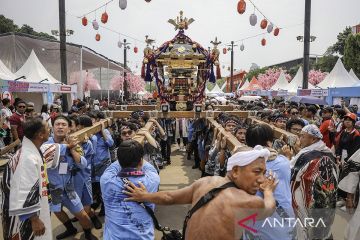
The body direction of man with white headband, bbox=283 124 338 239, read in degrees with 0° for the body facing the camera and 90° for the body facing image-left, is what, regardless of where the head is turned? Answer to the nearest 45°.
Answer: approximately 135°

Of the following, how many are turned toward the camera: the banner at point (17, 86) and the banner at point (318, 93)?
2

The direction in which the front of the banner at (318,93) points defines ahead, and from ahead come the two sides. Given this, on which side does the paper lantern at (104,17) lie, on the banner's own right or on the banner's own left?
on the banner's own right

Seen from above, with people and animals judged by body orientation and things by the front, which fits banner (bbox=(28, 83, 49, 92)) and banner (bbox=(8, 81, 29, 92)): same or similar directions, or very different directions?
same or similar directions

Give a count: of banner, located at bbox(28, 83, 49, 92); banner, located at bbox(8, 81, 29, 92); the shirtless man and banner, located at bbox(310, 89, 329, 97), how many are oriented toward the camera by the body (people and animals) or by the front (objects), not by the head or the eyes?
3

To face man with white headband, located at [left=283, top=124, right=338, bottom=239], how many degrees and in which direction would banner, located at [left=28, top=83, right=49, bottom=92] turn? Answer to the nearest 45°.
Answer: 0° — it already faces them

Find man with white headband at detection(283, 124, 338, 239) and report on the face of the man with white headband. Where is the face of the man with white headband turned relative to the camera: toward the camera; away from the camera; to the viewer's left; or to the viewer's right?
to the viewer's left

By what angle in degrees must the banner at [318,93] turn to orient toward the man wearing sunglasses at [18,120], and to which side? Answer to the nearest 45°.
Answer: approximately 45° to its right

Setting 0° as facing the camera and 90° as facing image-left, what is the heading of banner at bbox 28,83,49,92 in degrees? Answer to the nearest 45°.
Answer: approximately 0°

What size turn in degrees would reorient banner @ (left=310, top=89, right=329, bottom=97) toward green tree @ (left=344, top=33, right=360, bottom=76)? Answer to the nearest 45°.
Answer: approximately 180°

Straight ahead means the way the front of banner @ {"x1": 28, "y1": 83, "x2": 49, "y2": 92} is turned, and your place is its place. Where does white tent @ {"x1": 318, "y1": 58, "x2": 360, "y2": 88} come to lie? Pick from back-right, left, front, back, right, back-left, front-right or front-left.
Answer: left

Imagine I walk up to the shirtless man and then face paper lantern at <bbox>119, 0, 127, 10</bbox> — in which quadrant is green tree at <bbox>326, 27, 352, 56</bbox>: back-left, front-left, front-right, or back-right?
front-right

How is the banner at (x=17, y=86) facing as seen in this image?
toward the camera

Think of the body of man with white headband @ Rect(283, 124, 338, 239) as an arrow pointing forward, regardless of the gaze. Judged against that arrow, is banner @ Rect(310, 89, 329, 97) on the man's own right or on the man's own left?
on the man's own right

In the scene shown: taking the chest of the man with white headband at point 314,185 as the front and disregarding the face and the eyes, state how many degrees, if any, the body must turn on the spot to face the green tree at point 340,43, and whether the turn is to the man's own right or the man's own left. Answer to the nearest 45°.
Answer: approximately 45° to the man's own right

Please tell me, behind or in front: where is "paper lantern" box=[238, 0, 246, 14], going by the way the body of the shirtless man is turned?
in front

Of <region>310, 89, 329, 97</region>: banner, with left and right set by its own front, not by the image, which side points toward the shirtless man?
front

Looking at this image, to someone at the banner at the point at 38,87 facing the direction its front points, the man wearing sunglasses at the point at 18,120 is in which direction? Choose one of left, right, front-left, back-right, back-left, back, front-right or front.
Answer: front

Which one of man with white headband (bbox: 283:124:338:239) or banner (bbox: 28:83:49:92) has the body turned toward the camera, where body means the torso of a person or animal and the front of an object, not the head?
the banner

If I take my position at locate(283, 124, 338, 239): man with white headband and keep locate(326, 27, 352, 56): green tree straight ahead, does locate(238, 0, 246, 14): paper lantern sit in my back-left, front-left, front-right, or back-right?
front-left
